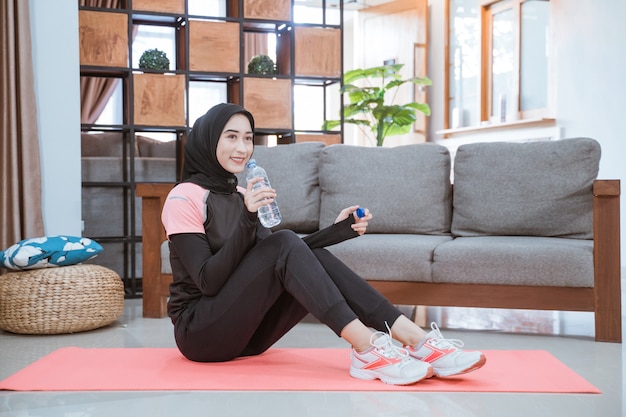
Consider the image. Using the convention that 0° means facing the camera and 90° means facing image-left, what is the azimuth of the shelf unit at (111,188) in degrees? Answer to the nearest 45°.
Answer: approximately 0°

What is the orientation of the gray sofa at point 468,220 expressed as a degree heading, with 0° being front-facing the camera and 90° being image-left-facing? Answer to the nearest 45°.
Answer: approximately 0°

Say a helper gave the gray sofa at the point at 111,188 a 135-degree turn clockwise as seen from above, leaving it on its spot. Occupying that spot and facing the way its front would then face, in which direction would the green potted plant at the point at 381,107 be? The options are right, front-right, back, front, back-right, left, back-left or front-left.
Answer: right

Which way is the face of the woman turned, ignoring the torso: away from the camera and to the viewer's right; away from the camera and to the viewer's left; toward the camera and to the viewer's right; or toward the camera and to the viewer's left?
toward the camera and to the viewer's right

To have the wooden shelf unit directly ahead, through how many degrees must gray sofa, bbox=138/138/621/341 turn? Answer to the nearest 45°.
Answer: approximately 135° to its right

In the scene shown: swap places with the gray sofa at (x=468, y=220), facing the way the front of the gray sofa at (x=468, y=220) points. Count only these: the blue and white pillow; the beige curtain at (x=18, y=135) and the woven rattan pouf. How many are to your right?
3

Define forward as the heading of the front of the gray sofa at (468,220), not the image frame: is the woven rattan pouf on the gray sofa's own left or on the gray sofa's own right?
on the gray sofa's own right
